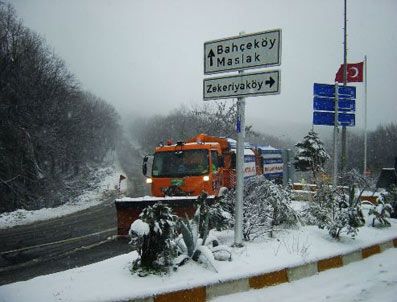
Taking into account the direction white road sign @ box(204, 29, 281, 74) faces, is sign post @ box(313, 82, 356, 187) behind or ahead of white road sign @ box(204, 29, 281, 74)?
behind

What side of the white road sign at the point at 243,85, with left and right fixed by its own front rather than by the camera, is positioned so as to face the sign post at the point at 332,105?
back

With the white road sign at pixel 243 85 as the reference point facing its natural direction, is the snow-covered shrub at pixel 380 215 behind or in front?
behind

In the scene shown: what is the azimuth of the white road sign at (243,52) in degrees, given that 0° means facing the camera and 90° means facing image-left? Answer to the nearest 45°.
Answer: approximately 45°

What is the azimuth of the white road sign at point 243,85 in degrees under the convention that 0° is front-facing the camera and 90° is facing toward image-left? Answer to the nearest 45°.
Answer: approximately 45°
